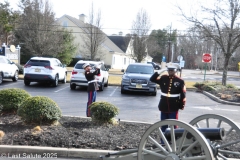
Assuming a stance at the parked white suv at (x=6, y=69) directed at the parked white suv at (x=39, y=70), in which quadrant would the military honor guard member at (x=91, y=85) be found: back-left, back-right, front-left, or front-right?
front-right

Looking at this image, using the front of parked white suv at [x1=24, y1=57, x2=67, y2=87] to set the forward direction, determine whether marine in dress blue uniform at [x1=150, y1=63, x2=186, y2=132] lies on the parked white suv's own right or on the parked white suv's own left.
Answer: on the parked white suv's own right

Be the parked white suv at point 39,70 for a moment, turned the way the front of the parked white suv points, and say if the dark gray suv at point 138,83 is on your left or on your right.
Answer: on your right

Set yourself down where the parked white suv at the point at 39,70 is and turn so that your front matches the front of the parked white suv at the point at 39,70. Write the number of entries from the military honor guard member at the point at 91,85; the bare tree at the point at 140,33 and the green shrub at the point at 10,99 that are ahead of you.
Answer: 1

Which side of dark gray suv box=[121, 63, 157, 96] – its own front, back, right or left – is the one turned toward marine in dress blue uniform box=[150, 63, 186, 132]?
front

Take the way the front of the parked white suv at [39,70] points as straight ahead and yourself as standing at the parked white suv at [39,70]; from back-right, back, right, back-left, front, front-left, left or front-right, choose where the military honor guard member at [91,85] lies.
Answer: back-right

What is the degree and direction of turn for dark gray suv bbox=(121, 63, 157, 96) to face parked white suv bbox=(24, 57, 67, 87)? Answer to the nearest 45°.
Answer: approximately 90° to its right

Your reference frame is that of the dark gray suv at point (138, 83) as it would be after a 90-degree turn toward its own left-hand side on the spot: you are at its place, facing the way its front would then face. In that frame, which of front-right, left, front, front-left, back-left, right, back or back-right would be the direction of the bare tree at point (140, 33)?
left

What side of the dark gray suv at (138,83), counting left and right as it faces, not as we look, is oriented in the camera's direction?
front

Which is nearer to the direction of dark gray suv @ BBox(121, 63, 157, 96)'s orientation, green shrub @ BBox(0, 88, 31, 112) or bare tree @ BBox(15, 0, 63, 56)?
the green shrub

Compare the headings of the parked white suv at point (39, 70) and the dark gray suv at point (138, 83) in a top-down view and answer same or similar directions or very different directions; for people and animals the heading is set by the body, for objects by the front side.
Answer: very different directions

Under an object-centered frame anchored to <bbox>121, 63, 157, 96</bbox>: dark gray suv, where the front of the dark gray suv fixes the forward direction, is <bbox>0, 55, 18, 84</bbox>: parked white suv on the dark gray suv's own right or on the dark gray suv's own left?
on the dark gray suv's own right

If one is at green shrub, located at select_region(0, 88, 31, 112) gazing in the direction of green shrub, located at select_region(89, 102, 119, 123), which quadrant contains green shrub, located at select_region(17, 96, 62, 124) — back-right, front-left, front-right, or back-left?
front-right
